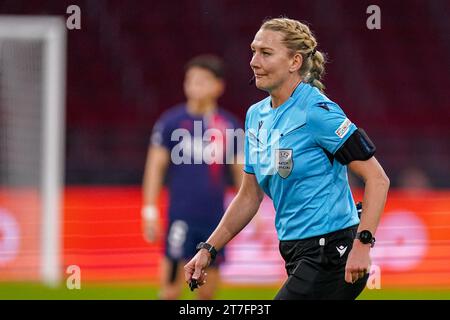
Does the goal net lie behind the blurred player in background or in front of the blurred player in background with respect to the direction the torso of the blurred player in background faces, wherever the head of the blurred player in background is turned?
behind

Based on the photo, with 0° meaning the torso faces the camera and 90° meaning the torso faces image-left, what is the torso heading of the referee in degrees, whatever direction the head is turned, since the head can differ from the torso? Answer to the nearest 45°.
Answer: approximately 45°

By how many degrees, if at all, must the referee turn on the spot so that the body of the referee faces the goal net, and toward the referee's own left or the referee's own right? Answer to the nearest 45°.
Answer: approximately 90° to the referee's own right

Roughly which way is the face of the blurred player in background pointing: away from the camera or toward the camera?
toward the camera

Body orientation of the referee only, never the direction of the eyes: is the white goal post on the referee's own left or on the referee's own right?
on the referee's own right

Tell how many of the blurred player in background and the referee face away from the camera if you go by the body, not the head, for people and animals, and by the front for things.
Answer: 0

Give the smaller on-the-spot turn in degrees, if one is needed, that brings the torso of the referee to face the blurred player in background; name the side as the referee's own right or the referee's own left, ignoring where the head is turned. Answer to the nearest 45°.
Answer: approximately 135° to the referee's own right

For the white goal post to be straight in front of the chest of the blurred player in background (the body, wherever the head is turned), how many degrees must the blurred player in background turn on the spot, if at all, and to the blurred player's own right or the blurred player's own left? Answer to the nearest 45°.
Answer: approximately 135° to the blurred player's own right

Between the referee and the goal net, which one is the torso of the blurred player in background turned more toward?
the referee

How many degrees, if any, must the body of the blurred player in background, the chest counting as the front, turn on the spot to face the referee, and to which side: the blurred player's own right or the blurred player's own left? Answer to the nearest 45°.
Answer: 0° — they already face them

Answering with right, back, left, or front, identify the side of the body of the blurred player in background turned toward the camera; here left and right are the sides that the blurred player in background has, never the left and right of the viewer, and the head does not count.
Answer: front
